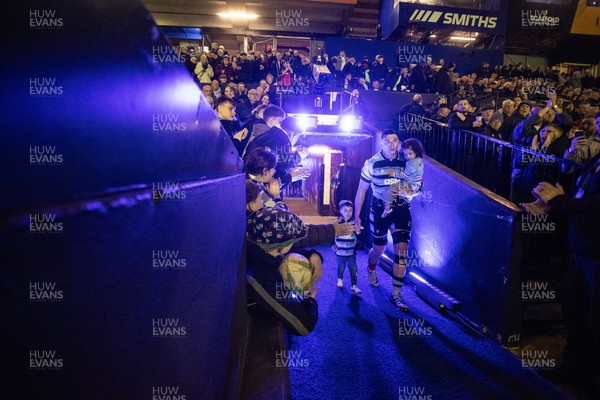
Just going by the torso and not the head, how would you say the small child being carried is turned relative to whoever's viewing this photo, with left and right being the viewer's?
facing to the left of the viewer

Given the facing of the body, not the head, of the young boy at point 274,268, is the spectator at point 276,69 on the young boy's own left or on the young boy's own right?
on the young boy's own left

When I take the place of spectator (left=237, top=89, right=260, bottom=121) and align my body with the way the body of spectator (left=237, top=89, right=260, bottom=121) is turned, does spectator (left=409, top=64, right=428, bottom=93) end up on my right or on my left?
on my left

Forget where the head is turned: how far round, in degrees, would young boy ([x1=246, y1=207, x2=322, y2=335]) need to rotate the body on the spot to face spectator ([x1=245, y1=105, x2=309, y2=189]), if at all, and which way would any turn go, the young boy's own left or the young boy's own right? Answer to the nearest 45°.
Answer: approximately 90° to the young boy's own left

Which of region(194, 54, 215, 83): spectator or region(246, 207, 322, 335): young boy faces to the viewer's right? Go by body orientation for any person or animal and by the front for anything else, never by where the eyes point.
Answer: the young boy

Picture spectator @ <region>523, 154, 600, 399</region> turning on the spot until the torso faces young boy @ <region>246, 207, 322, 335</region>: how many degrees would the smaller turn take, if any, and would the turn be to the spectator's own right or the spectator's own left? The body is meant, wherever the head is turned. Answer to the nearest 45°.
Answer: approximately 45° to the spectator's own left

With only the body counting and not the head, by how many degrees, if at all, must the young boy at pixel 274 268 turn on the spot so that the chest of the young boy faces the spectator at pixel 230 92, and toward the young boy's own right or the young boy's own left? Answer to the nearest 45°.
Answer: approximately 90° to the young boy's own left

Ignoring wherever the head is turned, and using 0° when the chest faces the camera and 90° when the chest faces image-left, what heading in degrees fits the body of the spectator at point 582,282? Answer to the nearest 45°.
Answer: approximately 90°

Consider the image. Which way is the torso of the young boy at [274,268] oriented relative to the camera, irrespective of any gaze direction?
to the viewer's right

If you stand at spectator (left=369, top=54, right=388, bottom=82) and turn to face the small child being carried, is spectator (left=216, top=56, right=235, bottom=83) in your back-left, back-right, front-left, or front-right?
front-right

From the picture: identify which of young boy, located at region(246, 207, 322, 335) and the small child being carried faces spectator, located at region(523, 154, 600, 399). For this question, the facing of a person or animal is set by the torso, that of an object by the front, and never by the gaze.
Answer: the young boy

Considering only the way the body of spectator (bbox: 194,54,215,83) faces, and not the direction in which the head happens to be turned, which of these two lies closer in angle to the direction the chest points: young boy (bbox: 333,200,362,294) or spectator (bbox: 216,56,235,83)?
the young boy

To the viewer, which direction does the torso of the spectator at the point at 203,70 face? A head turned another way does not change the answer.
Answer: toward the camera

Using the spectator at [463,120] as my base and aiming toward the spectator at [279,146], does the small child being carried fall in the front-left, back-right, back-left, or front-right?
front-left

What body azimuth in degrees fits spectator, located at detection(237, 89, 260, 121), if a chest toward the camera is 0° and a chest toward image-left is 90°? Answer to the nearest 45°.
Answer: approximately 315°
